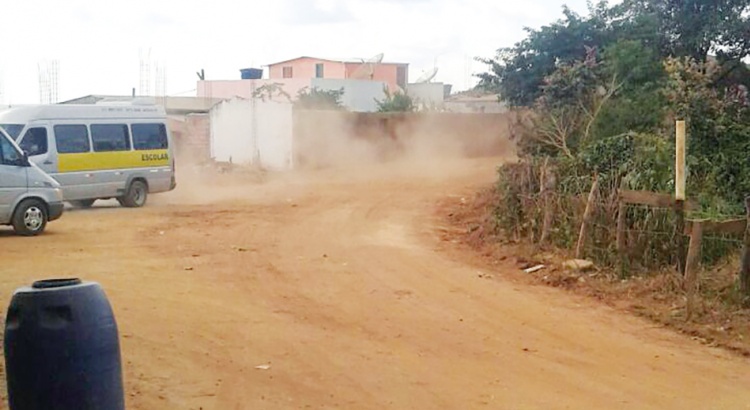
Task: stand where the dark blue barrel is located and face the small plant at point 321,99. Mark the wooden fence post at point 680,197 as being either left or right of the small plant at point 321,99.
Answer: right

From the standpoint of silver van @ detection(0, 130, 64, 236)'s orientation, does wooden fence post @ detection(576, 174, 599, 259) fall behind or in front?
in front

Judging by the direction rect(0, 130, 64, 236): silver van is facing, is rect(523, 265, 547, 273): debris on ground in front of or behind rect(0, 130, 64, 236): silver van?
in front

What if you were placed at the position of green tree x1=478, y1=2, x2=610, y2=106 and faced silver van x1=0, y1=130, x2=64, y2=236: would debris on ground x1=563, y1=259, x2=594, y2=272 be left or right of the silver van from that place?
left

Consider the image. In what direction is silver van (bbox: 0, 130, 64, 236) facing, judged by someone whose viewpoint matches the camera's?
facing to the right of the viewer

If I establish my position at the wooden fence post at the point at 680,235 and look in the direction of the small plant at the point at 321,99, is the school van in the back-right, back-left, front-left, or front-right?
front-left

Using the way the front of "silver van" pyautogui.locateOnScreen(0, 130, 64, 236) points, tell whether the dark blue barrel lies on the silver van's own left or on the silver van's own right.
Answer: on the silver van's own right

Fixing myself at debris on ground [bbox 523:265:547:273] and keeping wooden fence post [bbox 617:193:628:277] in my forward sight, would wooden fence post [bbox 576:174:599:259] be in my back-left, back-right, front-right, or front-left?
front-left

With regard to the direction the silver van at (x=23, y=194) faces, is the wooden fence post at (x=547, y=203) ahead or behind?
ahead

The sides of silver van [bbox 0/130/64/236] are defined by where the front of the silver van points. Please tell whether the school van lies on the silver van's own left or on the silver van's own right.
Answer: on the silver van's own left
